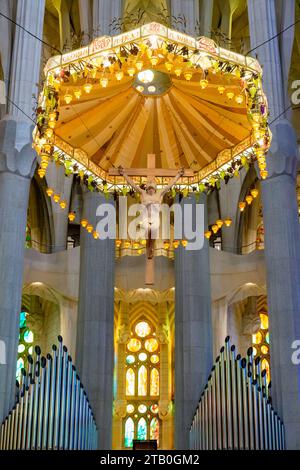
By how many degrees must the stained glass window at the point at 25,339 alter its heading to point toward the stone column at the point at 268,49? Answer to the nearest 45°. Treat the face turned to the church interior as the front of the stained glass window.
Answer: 0° — it already faces it

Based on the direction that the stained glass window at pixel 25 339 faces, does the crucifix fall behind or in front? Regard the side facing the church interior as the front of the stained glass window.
in front

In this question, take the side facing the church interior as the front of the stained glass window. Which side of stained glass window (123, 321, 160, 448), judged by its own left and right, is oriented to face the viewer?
front

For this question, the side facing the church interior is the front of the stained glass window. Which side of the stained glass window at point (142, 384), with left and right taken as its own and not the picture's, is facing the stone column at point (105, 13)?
front

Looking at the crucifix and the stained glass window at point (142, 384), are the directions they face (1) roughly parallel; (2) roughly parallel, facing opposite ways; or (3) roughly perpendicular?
roughly parallel

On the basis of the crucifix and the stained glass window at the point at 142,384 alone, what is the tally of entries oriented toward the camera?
2

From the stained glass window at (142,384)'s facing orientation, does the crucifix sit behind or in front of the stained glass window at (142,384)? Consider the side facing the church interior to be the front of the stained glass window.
in front

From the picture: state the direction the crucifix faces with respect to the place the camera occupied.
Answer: facing the viewer

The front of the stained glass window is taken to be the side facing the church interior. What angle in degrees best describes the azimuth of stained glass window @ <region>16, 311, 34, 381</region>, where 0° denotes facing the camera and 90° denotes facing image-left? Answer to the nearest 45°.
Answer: approximately 315°

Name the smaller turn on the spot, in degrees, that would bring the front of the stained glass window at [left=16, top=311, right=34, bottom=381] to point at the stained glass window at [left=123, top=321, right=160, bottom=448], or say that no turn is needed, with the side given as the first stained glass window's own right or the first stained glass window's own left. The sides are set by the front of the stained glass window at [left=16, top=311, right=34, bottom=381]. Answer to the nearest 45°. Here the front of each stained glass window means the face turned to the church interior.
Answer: approximately 45° to the first stained glass window's own left

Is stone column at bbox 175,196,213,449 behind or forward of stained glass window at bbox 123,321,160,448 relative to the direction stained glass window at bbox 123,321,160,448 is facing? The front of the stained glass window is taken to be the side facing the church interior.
forward

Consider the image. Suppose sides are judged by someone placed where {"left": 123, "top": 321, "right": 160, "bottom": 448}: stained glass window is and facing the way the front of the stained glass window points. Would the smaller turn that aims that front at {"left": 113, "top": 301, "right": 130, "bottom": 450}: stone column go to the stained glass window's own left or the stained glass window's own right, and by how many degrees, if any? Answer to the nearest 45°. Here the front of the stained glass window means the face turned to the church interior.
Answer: approximately 45° to the stained glass window's own right

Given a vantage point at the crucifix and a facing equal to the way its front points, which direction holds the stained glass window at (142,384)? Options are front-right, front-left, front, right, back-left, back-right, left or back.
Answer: back

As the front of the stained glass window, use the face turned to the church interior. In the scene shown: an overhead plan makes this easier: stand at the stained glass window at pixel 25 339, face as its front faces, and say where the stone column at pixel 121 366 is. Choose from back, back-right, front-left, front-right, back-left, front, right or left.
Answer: front-left
